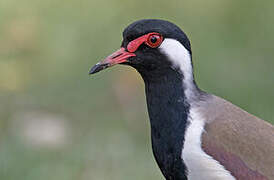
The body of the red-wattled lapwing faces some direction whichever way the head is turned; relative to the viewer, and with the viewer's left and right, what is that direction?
facing to the left of the viewer
